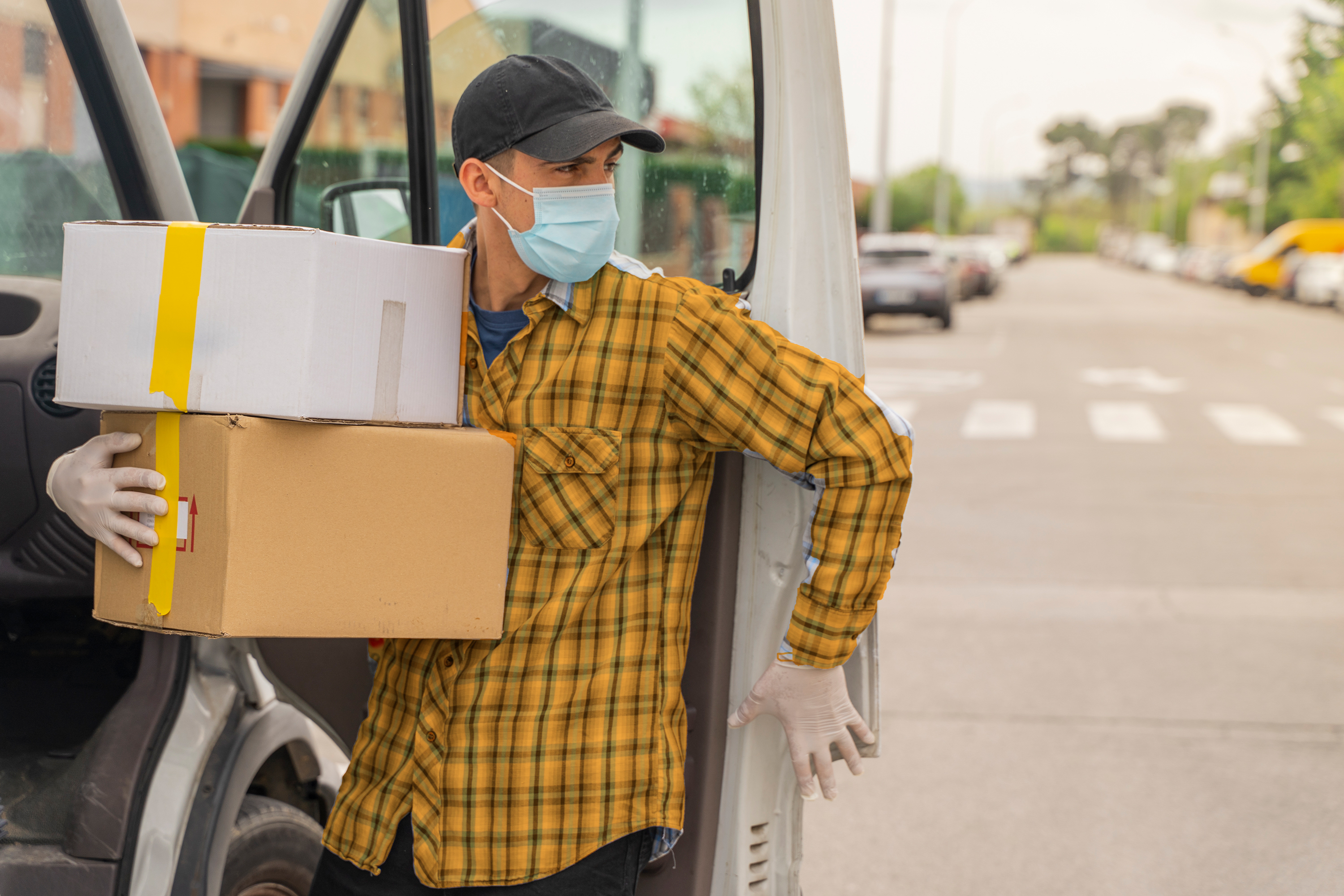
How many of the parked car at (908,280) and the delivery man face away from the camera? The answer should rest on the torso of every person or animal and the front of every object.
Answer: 1

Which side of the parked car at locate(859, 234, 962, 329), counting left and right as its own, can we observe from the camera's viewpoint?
back

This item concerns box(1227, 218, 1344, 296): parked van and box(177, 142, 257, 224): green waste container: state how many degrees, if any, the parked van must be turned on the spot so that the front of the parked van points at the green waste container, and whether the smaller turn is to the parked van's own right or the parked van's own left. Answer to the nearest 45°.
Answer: approximately 45° to the parked van's own left

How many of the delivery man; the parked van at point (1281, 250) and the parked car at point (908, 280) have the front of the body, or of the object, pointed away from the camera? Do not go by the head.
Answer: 1

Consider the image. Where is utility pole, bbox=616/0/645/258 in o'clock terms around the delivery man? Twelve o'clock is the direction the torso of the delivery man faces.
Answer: The utility pole is roughly at 5 o'clock from the delivery man.

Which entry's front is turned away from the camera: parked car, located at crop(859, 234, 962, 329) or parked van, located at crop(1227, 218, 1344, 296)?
parked car, located at crop(859, 234, 962, 329)

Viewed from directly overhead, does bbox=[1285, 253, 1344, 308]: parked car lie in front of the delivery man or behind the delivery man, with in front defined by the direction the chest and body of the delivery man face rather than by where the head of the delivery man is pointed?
behind

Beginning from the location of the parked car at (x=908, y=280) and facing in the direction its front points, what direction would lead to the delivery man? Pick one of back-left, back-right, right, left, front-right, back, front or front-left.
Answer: back

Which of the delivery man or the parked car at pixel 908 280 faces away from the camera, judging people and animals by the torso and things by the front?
the parked car
